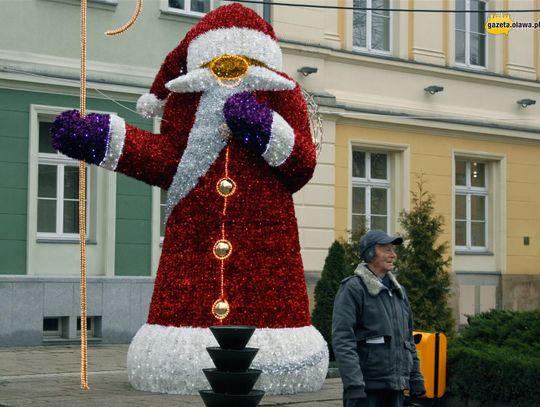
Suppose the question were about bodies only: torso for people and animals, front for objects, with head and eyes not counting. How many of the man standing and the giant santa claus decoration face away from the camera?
0

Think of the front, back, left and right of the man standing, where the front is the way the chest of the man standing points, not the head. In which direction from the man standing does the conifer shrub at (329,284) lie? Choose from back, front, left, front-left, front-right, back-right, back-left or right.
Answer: back-left

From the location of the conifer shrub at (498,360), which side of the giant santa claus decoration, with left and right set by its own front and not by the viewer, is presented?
left

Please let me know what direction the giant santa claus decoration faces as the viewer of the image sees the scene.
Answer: facing the viewer

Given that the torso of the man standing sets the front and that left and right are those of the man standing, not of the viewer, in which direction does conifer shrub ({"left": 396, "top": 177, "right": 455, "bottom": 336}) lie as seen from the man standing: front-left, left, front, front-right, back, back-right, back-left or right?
back-left

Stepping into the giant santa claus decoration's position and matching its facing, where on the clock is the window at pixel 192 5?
The window is roughly at 6 o'clock from the giant santa claus decoration.

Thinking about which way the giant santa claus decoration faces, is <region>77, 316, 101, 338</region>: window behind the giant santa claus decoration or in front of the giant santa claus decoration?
behind

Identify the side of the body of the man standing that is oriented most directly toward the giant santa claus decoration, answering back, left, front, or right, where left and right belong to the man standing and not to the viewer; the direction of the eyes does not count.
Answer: back

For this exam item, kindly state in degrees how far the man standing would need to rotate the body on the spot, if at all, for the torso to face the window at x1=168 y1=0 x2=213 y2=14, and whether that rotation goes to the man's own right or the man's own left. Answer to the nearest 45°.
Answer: approximately 135° to the man's own left

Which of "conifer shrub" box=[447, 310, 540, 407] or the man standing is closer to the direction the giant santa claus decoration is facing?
the man standing

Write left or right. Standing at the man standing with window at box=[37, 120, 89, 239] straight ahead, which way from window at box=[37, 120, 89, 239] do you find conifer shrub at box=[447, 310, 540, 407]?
right

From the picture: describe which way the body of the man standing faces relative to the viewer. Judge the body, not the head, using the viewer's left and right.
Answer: facing the viewer and to the right of the viewer
